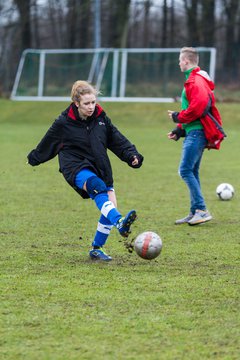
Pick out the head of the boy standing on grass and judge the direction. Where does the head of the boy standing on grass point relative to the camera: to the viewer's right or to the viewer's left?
to the viewer's left

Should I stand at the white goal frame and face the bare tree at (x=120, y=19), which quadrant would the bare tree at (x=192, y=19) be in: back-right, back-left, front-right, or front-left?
front-right

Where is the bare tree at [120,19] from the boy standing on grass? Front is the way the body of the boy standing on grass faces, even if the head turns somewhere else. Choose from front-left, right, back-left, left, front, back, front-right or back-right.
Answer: right

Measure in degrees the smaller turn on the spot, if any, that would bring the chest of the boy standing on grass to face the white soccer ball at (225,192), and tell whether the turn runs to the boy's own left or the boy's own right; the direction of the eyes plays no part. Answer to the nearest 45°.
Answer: approximately 90° to the boy's own right

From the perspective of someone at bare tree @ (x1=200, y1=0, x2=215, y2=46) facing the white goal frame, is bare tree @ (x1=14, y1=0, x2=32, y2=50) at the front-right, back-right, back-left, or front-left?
front-right

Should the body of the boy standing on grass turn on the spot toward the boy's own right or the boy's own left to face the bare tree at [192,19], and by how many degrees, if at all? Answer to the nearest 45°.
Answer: approximately 90° to the boy's own right

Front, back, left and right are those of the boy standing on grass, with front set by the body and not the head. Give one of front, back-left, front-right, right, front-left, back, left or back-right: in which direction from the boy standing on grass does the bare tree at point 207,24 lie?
right

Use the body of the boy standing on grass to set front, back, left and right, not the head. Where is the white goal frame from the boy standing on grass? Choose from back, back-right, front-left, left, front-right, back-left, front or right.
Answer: right

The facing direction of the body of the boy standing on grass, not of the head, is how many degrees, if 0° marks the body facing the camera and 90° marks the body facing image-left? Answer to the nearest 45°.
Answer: approximately 90°

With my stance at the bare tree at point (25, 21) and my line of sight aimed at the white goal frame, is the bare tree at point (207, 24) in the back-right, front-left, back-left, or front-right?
front-left

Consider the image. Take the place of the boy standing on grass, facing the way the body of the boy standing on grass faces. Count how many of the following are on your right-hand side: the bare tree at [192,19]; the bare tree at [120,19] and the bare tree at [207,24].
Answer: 3
